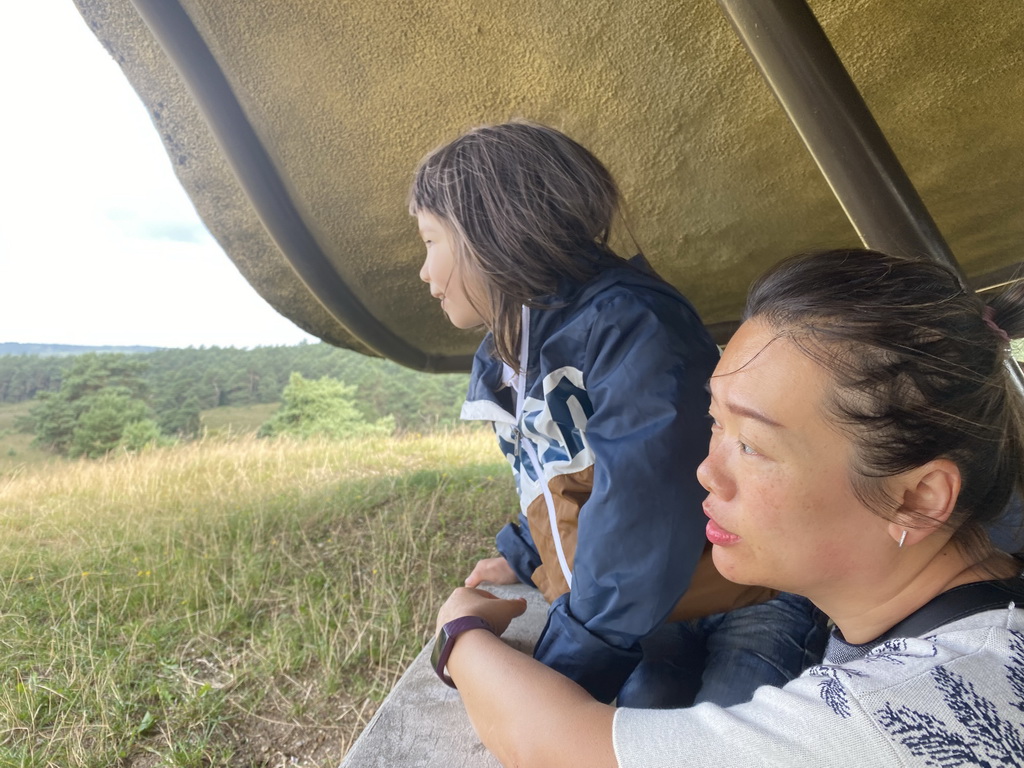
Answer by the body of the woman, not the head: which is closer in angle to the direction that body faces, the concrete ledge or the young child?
the concrete ledge

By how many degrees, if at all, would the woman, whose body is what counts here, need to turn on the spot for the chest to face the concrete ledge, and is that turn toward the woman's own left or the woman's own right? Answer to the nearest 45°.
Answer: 0° — they already face it

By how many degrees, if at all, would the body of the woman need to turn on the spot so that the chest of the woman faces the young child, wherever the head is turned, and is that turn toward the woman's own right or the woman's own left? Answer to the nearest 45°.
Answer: approximately 45° to the woman's own right

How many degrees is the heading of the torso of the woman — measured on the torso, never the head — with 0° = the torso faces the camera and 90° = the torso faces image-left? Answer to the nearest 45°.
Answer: approximately 90°

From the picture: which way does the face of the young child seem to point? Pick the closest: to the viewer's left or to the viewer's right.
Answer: to the viewer's left
